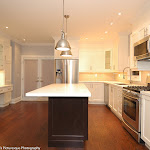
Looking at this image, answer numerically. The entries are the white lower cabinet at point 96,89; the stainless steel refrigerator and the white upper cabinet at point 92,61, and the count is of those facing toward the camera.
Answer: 3

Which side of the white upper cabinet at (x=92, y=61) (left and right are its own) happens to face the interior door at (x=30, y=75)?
right

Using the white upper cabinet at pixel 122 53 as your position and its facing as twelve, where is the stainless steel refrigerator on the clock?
The stainless steel refrigerator is roughly at 1 o'clock from the white upper cabinet.

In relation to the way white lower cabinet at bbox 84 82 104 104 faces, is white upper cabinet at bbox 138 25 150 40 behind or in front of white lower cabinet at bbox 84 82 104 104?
in front

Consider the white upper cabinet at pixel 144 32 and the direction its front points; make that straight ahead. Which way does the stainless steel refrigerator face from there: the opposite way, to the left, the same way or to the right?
to the left

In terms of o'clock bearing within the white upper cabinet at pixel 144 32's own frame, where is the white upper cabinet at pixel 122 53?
the white upper cabinet at pixel 122 53 is roughly at 4 o'clock from the white upper cabinet at pixel 144 32.

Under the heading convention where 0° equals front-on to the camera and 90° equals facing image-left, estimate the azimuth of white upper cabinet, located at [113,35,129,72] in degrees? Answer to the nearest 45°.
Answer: approximately 45°

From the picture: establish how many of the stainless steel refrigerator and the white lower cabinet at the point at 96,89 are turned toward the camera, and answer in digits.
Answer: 2

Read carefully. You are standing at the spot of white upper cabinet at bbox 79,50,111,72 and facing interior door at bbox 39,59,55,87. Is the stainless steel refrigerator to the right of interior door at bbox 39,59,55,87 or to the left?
left

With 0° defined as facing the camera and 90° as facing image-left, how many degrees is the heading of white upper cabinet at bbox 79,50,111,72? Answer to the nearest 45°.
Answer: approximately 0°

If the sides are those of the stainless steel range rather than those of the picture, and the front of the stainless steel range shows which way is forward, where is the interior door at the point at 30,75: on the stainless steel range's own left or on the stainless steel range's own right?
on the stainless steel range's own right
